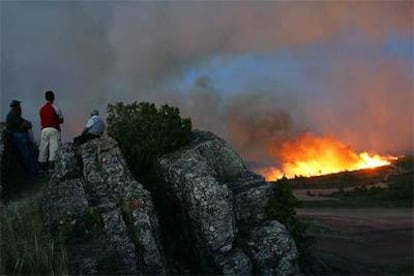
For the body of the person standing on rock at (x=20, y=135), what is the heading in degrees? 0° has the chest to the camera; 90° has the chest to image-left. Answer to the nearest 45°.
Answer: approximately 270°

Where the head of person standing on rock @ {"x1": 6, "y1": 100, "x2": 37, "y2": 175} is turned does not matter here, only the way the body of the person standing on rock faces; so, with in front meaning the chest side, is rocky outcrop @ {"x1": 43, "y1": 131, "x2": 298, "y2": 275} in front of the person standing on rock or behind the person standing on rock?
in front

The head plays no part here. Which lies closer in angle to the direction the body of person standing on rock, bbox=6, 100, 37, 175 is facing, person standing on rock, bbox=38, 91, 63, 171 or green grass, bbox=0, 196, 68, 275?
the person standing on rock

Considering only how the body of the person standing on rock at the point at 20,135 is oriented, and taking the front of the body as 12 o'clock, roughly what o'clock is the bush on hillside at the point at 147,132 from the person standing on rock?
The bush on hillside is roughly at 1 o'clock from the person standing on rock.

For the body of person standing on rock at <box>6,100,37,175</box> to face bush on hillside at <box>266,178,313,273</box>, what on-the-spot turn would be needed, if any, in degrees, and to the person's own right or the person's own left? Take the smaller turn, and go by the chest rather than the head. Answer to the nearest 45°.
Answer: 0° — they already face it

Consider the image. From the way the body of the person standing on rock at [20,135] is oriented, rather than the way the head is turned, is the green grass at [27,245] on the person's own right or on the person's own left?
on the person's own right
